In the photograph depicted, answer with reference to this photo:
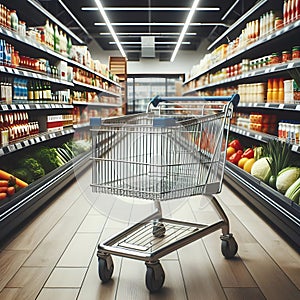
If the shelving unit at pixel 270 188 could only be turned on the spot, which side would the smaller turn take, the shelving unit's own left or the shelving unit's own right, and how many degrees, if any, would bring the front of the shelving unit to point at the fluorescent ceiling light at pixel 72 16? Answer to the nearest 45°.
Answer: approximately 45° to the shelving unit's own right

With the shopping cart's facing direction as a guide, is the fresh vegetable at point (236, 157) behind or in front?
behind

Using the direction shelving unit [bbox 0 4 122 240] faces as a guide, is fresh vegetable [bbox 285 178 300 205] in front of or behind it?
in front

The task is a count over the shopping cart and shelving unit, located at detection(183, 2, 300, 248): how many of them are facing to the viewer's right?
0

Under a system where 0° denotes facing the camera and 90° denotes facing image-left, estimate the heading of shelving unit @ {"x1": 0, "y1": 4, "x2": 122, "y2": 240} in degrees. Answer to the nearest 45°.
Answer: approximately 270°

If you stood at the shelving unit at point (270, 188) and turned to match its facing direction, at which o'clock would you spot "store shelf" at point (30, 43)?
The store shelf is roughly at 12 o'clock from the shelving unit.

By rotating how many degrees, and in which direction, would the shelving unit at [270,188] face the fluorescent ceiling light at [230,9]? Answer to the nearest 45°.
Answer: approximately 90° to its right

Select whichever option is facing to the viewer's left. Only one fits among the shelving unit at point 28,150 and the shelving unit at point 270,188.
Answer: the shelving unit at point 270,188

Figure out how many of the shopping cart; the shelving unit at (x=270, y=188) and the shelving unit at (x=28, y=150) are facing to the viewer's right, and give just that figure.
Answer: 1

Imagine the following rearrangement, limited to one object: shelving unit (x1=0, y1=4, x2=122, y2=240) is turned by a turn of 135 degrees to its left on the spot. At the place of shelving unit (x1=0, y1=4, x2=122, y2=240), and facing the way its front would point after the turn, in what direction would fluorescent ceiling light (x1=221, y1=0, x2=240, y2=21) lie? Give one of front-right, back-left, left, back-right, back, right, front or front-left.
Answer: right

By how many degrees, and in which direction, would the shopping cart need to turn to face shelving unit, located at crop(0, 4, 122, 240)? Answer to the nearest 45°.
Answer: approximately 90° to its right

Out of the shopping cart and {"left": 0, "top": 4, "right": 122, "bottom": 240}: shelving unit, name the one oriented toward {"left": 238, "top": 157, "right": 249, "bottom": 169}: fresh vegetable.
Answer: the shelving unit

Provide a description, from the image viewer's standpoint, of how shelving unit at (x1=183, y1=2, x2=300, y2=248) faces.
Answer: facing to the left of the viewer
